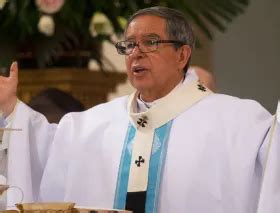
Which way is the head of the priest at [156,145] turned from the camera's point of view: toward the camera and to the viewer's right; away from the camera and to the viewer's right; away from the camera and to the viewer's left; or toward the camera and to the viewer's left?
toward the camera and to the viewer's left

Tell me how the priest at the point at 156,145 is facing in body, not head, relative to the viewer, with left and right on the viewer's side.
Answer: facing the viewer and to the left of the viewer
